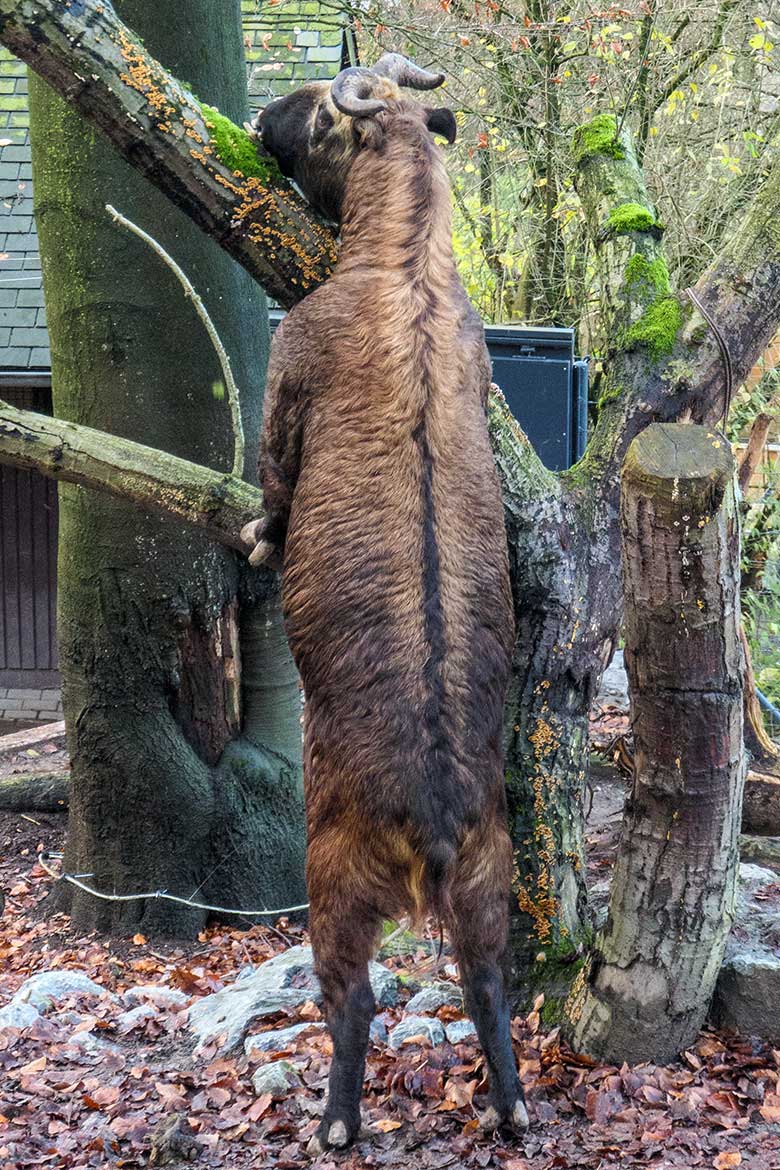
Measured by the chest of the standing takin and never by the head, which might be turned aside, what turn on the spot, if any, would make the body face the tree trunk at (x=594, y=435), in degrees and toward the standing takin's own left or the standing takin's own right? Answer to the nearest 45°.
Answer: approximately 90° to the standing takin's own right

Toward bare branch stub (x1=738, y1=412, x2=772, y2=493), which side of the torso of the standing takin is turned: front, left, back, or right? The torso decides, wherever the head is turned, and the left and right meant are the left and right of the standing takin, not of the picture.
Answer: right

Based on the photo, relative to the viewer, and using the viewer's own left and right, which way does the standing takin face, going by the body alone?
facing away from the viewer and to the left of the viewer

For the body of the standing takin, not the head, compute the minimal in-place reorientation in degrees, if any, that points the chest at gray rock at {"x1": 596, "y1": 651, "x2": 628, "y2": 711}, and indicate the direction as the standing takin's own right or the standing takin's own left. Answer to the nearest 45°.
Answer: approximately 45° to the standing takin's own right
